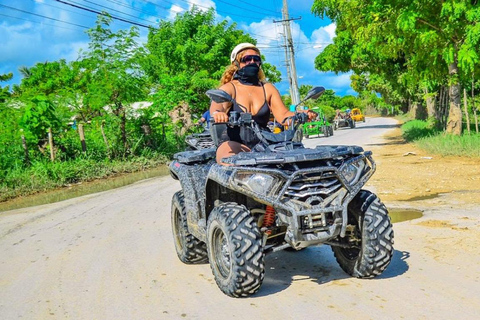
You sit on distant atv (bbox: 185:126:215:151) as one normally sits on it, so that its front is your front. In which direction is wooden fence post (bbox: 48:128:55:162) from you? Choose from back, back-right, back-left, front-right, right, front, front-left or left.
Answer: right

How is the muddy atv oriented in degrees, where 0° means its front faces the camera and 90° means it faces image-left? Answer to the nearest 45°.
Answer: approximately 315°

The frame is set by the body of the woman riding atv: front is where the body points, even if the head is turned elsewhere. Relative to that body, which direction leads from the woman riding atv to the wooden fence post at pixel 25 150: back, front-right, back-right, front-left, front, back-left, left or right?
back

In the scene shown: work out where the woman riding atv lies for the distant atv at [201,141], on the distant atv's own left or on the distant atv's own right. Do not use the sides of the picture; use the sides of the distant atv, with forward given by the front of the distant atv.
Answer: on the distant atv's own left

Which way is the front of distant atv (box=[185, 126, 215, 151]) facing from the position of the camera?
facing the viewer and to the left of the viewer

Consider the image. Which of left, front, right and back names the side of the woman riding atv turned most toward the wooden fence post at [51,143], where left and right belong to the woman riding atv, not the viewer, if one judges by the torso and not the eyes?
back

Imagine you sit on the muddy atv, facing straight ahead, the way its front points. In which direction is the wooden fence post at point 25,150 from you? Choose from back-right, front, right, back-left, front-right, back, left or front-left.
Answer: back

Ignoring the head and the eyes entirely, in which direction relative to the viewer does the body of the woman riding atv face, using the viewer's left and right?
facing the viewer and to the right of the viewer

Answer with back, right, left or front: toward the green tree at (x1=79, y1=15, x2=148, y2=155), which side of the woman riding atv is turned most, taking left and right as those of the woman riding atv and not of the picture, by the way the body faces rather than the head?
back
